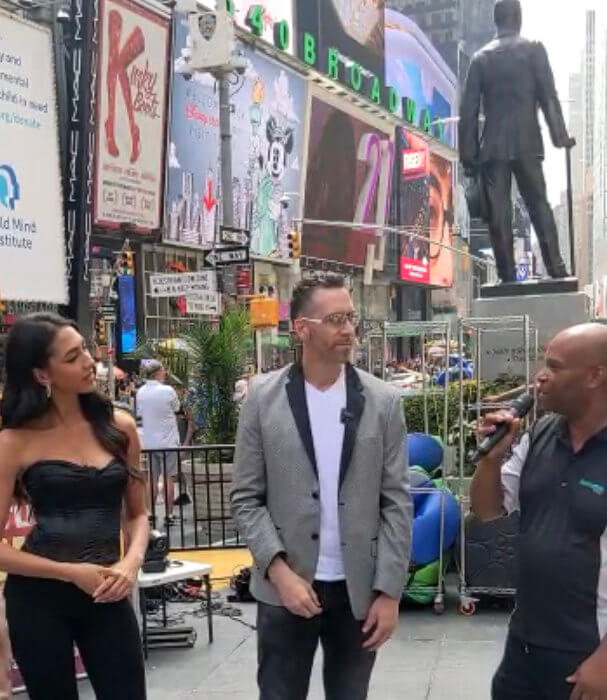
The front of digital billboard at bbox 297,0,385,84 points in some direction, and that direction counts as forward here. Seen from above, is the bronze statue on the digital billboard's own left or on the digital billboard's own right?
on the digital billboard's own right

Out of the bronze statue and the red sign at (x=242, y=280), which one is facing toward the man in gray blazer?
the red sign

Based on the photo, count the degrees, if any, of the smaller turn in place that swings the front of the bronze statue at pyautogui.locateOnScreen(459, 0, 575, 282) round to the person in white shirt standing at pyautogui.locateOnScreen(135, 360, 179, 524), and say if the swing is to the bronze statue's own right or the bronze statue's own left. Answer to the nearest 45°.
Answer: approximately 45° to the bronze statue's own left

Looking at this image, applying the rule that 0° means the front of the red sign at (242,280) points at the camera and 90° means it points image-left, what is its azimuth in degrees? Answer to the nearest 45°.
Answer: approximately 0°

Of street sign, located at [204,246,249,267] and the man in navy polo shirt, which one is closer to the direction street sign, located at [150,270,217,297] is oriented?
the man in navy polo shirt

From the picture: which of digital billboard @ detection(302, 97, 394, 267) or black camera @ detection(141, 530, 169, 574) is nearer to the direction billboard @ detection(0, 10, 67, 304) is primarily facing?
the black camera

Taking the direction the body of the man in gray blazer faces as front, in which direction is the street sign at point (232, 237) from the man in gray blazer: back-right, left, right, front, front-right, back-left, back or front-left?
back
